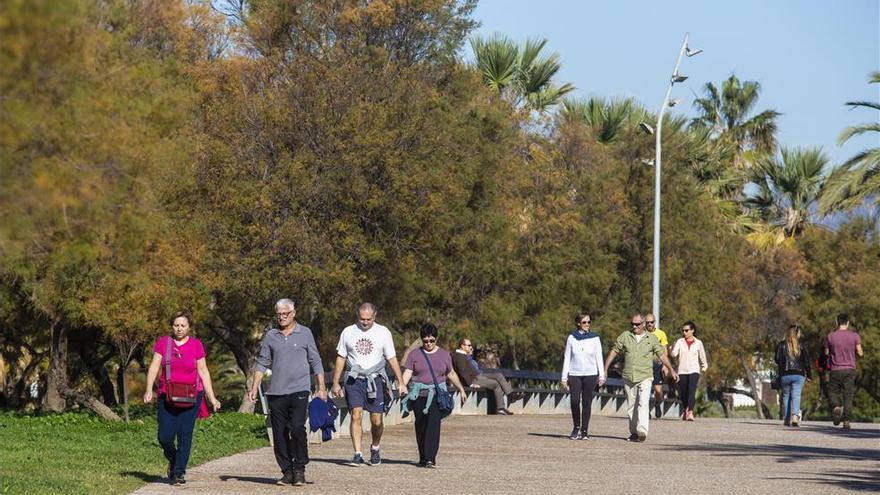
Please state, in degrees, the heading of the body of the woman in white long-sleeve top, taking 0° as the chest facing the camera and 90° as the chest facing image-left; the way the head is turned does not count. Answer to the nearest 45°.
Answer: approximately 0°

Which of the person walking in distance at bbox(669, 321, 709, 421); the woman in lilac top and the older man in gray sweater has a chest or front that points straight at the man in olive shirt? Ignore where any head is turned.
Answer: the person walking in distance

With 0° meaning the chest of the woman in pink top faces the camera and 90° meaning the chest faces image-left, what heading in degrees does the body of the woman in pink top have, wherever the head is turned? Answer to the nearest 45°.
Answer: approximately 0°

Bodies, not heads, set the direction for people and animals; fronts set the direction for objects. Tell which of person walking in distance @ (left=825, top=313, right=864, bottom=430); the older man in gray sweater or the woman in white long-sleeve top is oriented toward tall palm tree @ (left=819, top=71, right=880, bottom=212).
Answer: the person walking in distance

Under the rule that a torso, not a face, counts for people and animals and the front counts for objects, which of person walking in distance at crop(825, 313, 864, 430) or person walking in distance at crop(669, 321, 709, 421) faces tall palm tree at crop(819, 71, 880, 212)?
person walking in distance at crop(825, 313, 864, 430)

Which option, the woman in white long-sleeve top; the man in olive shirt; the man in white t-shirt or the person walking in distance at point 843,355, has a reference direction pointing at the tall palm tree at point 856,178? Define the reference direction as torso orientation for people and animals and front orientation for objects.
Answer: the person walking in distance

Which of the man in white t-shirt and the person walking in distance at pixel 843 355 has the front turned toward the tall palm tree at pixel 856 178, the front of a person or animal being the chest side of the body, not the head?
the person walking in distance

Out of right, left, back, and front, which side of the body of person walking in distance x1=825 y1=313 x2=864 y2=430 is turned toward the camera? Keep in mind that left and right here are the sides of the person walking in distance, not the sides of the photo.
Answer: back

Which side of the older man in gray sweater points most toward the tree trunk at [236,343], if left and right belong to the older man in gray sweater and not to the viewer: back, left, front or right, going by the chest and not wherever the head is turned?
back

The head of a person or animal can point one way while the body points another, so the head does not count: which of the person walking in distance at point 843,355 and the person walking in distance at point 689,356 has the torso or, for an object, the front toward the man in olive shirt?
the person walking in distance at point 689,356

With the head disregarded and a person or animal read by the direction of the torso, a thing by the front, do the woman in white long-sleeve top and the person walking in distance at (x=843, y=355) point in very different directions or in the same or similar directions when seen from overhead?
very different directions
